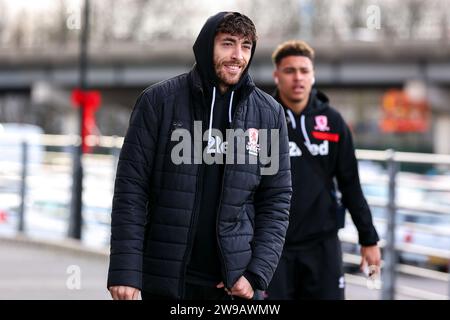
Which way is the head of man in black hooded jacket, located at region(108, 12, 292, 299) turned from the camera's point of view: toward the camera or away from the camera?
toward the camera

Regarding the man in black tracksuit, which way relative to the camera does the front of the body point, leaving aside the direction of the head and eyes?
toward the camera

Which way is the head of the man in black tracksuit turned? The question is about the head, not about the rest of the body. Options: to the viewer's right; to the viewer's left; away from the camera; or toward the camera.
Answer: toward the camera

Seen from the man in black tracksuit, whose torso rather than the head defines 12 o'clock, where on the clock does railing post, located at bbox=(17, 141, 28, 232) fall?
The railing post is roughly at 5 o'clock from the man in black tracksuit.

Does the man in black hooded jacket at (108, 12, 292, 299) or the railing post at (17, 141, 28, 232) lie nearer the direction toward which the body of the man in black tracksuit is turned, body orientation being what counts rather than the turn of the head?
the man in black hooded jacket

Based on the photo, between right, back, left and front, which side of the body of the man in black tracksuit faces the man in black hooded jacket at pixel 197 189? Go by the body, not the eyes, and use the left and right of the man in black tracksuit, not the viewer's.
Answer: front
